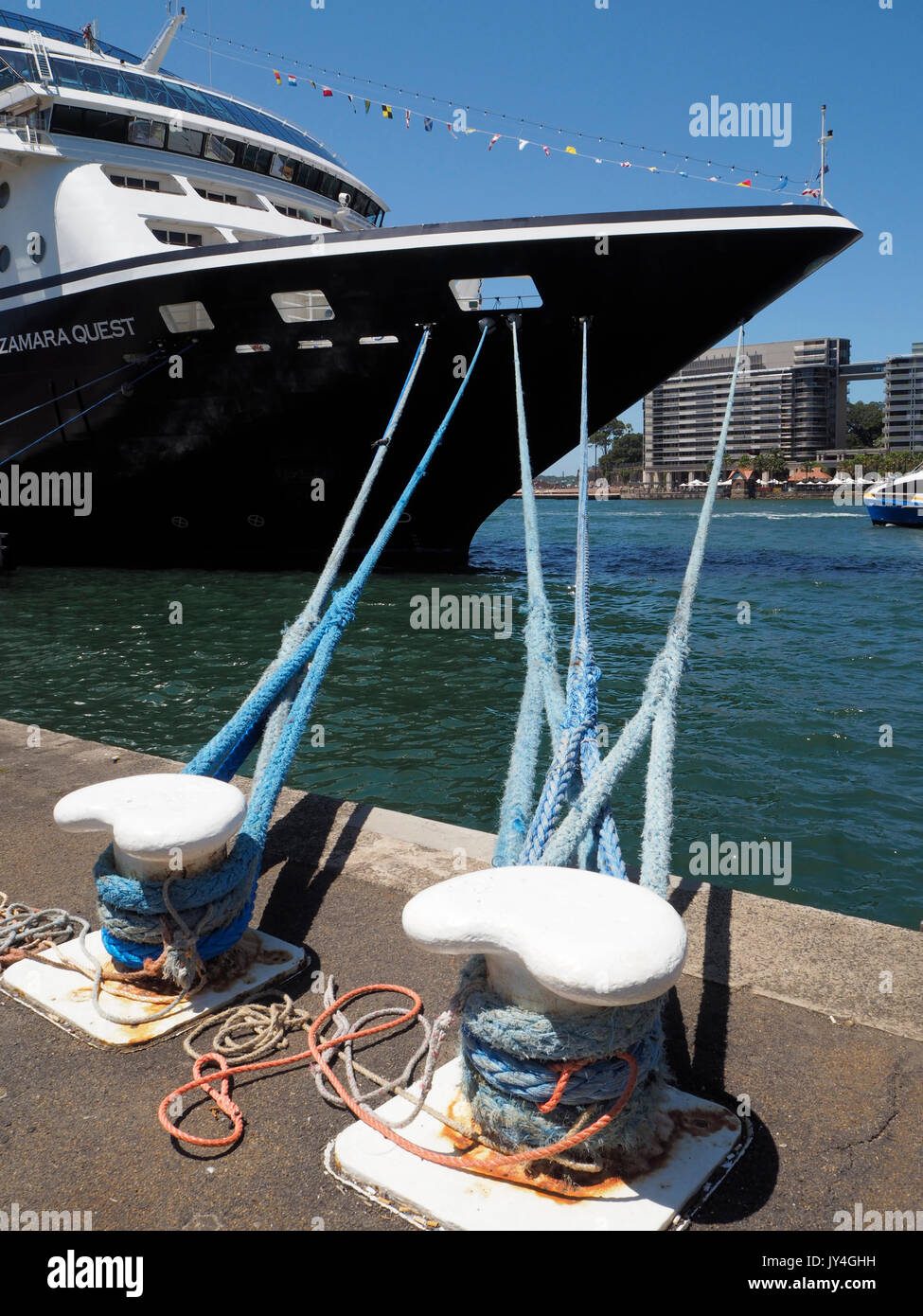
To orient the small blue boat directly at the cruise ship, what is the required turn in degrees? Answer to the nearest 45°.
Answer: approximately 90° to its left

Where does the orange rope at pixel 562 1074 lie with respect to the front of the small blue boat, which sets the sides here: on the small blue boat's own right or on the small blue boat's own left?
on the small blue boat's own left

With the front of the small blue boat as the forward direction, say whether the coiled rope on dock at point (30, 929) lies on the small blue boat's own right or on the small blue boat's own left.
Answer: on the small blue boat's own left

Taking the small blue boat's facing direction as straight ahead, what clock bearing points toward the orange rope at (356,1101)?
The orange rope is roughly at 9 o'clock from the small blue boat.

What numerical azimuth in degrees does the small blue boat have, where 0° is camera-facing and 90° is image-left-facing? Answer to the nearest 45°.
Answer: approximately 90°

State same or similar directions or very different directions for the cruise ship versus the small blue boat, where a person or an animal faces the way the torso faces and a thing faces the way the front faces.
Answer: very different directions

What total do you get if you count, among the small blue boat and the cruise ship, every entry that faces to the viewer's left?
1

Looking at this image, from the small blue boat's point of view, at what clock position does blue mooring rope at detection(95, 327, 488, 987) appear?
The blue mooring rope is roughly at 9 o'clock from the small blue boat.

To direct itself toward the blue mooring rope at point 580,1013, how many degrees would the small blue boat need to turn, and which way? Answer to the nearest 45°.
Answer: approximately 90° to its left

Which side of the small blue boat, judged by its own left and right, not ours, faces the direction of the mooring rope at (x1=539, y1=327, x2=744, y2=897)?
left
